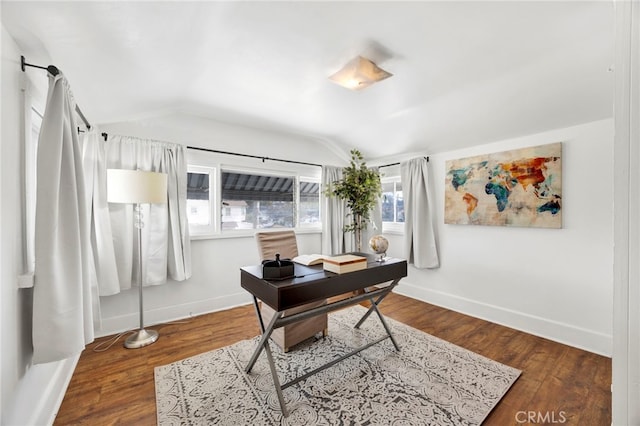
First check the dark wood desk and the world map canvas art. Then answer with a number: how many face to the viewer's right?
0

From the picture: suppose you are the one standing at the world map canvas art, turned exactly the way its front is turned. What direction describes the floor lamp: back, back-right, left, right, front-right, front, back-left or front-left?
front

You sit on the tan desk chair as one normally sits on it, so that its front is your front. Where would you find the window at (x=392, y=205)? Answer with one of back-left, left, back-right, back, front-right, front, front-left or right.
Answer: left

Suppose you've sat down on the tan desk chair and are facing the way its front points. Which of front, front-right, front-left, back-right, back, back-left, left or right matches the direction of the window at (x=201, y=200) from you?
back

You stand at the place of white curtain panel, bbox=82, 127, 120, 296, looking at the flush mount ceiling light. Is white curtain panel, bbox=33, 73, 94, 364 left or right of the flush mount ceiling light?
right

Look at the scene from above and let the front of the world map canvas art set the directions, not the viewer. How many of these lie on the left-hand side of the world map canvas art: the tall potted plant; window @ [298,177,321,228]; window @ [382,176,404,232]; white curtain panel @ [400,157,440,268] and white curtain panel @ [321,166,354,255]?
0

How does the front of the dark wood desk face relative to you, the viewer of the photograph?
facing away from the viewer and to the left of the viewer

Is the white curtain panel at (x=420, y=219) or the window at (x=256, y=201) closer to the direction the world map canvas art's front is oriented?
the window

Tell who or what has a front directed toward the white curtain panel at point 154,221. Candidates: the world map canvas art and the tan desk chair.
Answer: the world map canvas art

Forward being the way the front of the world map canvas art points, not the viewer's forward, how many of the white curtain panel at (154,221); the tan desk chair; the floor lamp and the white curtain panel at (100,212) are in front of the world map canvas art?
4

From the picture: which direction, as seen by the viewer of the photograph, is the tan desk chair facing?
facing the viewer and to the right of the viewer

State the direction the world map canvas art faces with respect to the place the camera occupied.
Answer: facing the viewer and to the left of the viewer

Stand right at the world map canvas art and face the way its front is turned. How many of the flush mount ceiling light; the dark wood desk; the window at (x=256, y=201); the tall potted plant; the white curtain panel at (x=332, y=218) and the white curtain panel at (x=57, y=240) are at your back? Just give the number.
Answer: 0

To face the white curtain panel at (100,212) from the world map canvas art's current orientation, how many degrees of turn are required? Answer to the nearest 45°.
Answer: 0° — it already faces it

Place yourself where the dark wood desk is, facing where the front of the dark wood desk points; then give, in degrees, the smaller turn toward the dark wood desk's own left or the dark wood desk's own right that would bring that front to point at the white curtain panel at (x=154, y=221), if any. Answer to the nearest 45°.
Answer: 0° — it already faces it

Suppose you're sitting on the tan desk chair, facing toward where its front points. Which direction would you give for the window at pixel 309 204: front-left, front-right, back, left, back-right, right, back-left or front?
back-left

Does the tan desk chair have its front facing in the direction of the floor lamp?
no

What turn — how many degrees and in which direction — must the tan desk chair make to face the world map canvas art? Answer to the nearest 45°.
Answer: approximately 45° to its left

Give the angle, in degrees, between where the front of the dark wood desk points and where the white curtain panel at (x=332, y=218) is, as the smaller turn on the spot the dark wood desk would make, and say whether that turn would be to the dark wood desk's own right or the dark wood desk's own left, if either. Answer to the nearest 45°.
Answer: approximately 45° to the dark wood desk's own right

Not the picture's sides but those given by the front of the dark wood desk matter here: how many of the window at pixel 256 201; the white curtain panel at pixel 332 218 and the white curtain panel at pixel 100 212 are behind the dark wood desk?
0

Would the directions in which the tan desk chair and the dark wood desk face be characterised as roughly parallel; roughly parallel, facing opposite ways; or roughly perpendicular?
roughly parallel, facing opposite ways

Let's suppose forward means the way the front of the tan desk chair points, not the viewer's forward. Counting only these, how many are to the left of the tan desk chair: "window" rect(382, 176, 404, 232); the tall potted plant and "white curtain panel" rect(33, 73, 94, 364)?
2
